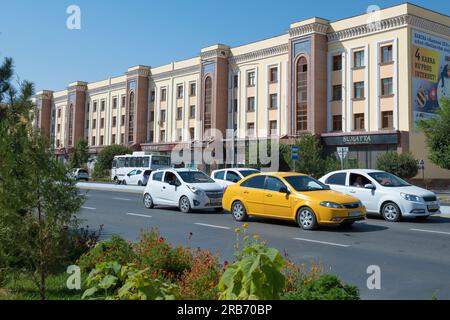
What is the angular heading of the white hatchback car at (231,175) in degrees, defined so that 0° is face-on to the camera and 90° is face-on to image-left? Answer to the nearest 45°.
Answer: approximately 315°

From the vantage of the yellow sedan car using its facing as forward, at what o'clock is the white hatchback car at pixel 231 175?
The white hatchback car is roughly at 7 o'clock from the yellow sedan car.

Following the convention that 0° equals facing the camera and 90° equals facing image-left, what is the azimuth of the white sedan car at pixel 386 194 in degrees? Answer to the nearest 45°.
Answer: approximately 315°

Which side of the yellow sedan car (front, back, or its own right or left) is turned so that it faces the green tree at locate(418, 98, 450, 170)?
left

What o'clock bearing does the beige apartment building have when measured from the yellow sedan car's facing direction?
The beige apartment building is roughly at 8 o'clock from the yellow sedan car.

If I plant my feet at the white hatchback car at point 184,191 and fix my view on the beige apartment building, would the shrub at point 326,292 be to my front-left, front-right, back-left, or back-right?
back-right

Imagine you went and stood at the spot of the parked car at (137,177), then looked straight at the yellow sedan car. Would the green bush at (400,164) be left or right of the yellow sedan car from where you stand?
left

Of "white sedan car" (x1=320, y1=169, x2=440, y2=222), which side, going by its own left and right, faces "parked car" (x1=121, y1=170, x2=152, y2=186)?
back
